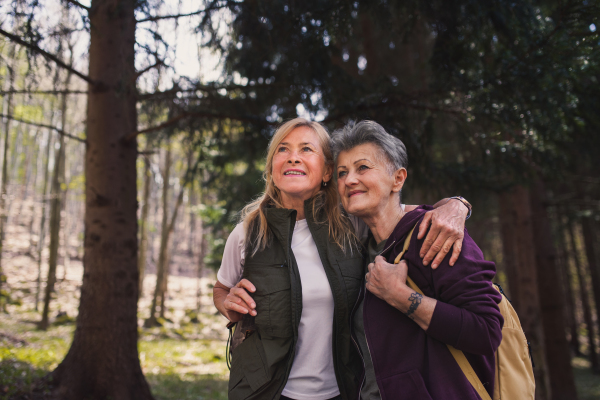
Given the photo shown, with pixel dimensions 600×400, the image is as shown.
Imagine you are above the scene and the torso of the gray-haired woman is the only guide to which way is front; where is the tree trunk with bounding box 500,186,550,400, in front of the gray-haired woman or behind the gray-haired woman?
behind

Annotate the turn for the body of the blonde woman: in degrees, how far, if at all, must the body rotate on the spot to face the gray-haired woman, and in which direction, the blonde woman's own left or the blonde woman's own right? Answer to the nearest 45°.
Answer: approximately 45° to the blonde woman's own left

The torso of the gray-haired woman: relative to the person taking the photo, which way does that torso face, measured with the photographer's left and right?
facing the viewer and to the left of the viewer

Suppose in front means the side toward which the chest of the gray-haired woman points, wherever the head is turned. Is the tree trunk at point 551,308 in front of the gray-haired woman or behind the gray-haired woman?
behind

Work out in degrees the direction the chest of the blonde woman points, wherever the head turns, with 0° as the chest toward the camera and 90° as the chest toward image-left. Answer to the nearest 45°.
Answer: approximately 0°

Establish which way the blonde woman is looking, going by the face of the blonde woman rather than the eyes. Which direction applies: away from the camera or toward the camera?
toward the camera

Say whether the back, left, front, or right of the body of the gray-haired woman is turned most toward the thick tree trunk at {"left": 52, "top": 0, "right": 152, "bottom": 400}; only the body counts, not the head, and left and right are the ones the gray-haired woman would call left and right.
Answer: right

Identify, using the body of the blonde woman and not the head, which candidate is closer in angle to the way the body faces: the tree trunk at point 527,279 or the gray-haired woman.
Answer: the gray-haired woman

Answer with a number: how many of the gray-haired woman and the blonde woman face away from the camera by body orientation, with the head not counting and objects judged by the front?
0

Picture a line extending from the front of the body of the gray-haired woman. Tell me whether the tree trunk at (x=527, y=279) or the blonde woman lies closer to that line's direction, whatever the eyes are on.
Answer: the blonde woman

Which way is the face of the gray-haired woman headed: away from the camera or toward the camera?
toward the camera

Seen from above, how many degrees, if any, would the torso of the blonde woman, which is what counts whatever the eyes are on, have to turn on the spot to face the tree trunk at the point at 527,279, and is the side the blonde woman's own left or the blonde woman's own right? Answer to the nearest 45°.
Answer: approximately 135° to the blonde woman's own left
